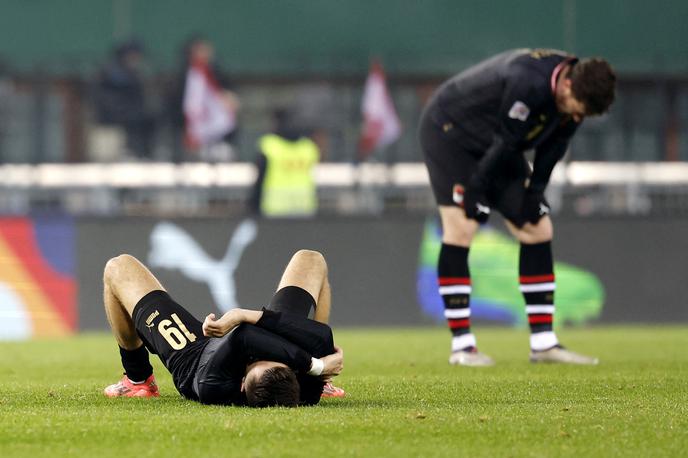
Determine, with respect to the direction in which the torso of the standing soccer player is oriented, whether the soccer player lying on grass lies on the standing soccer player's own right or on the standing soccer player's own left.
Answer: on the standing soccer player's own right

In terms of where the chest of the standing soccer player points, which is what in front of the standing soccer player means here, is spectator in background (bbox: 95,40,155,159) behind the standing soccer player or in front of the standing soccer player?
behind

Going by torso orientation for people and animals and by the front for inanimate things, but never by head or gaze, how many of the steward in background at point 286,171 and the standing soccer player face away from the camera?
1

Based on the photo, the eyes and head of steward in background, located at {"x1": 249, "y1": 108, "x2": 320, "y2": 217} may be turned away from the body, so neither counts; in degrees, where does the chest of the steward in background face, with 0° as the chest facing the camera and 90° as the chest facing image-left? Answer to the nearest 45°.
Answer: approximately 180°

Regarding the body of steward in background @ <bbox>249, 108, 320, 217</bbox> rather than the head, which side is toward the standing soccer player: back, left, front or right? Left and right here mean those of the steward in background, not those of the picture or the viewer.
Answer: back

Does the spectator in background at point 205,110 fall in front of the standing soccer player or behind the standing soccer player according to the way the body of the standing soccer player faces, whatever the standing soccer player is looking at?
behind

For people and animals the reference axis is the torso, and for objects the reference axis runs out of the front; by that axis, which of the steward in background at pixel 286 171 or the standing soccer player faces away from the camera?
the steward in background

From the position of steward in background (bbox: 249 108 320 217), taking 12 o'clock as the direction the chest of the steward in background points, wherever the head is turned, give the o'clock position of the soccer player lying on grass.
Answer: The soccer player lying on grass is roughly at 6 o'clock from the steward in background.

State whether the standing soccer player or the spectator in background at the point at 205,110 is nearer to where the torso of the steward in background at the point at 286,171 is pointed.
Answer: the spectator in background

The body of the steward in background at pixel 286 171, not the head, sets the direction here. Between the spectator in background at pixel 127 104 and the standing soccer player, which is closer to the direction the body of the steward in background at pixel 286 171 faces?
the spectator in background

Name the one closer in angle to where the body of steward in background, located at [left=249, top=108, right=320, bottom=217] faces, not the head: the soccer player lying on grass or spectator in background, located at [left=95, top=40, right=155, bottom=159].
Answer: the spectator in background

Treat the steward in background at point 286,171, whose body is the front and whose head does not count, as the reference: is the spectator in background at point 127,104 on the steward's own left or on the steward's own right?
on the steward's own left

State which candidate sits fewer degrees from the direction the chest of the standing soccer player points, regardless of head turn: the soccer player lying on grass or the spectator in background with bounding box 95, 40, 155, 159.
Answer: the soccer player lying on grass

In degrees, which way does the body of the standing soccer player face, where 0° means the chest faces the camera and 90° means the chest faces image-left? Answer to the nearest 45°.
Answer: approximately 315°
